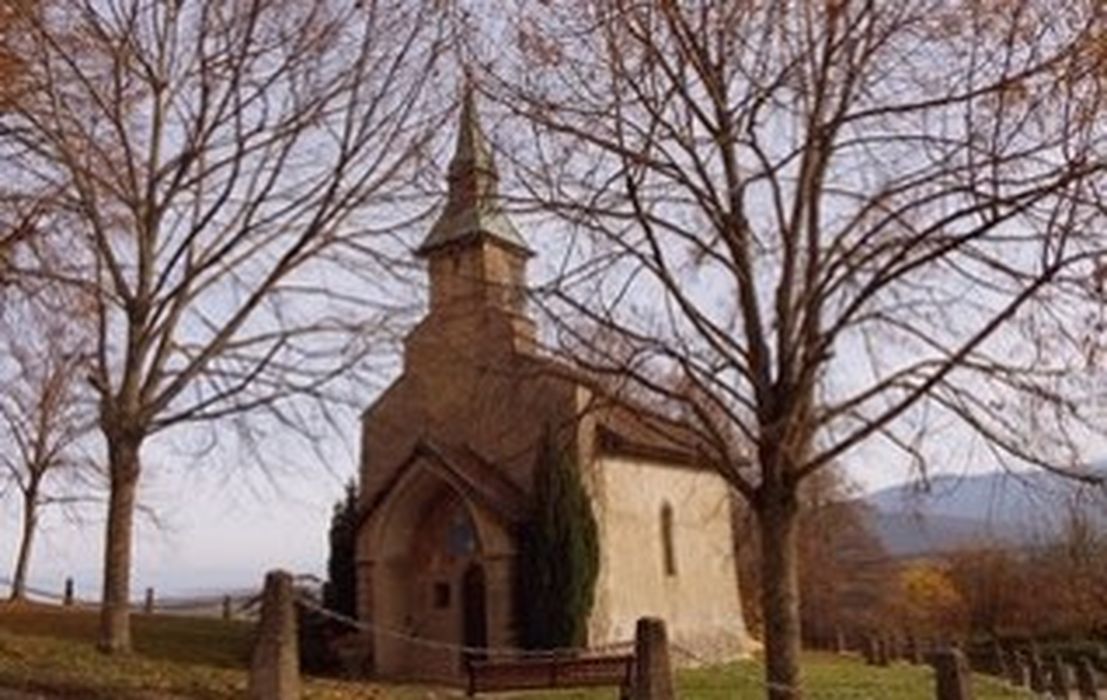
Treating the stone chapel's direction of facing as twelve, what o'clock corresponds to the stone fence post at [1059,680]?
The stone fence post is roughly at 8 o'clock from the stone chapel.

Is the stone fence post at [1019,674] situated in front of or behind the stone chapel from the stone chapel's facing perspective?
behind

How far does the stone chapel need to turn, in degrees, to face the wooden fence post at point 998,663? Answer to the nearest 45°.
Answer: approximately 90° to its left

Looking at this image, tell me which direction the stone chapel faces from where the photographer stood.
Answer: facing the viewer and to the left of the viewer

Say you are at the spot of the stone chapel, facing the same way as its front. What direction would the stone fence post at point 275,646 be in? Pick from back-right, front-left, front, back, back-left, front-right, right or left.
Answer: front-left

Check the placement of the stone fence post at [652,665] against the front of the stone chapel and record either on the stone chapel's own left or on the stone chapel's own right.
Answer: on the stone chapel's own left

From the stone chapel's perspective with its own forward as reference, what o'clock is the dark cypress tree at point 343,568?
The dark cypress tree is roughly at 2 o'clock from the stone chapel.

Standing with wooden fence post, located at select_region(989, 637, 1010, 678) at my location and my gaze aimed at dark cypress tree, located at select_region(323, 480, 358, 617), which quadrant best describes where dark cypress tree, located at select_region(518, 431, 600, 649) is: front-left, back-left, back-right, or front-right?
front-left

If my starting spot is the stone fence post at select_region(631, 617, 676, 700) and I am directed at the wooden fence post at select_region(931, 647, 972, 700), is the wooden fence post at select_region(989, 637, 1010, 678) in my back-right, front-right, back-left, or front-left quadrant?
front-left

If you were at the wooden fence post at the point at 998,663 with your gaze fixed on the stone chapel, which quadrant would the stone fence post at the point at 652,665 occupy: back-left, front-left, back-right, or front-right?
front-left
